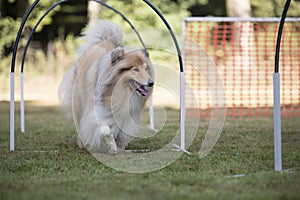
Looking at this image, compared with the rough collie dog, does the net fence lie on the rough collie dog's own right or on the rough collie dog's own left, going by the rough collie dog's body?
on the rough collie dog's own left

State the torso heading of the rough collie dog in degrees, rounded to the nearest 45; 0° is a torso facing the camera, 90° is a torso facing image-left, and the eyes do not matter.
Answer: approximately 315°

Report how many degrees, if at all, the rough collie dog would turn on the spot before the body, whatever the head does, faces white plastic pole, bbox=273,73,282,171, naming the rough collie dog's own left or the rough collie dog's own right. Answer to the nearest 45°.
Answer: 0° — it already faces it

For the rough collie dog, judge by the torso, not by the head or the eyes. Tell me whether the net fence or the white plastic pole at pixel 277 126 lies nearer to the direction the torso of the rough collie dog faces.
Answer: the white plastic pole
